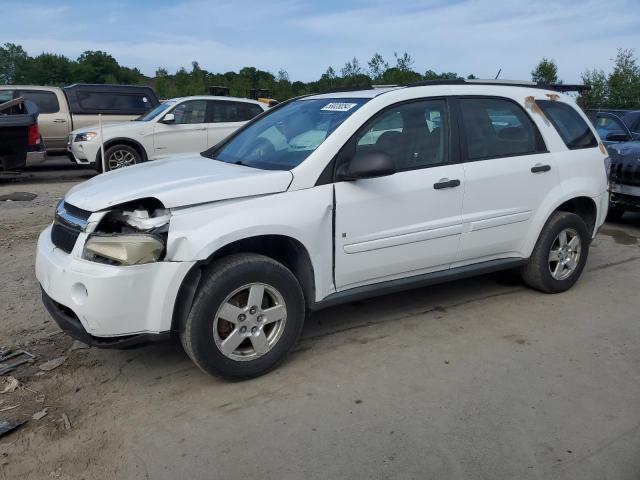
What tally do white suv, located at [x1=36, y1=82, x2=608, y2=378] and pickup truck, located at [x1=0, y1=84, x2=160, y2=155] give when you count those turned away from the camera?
0

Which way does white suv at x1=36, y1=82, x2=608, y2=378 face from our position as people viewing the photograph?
facing the viewer and to the left of the viewer

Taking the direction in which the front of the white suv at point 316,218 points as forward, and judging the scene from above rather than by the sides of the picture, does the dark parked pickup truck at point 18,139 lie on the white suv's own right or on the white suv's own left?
on the white suv's own right

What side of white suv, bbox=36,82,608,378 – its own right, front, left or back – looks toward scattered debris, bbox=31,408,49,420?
front

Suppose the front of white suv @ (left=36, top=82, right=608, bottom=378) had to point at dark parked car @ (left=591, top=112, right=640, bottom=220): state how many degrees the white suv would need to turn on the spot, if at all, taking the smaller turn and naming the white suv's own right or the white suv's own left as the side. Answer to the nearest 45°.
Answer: approximately 180°

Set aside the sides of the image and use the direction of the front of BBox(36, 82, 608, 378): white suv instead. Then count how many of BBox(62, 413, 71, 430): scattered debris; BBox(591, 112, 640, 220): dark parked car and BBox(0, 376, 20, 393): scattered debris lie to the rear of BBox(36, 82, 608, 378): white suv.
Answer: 1

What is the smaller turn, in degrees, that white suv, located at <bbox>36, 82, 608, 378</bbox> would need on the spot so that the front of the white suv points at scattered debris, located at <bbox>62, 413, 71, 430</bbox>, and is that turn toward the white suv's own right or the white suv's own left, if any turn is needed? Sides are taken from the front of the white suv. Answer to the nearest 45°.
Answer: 0° — it already faces it

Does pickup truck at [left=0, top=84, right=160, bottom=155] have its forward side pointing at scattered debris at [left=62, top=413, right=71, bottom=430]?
no

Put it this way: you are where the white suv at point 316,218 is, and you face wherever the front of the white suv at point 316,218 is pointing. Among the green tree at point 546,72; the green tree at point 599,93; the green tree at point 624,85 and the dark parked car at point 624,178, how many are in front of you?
0

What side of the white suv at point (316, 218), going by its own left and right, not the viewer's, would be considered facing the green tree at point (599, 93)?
back
